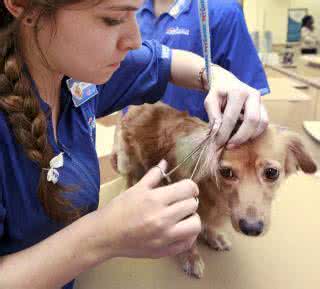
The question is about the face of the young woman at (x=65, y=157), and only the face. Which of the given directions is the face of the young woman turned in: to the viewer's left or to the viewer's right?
to the viewer's right

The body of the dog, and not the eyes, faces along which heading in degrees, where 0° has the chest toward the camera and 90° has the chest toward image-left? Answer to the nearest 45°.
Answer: approximately 315°
